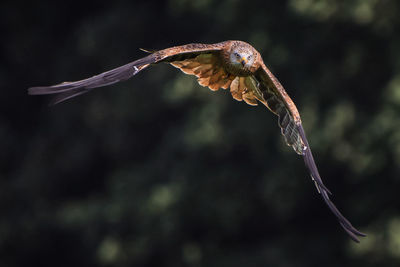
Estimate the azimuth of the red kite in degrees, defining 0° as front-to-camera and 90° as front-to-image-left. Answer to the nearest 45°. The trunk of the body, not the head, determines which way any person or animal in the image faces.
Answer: approximately 0°
